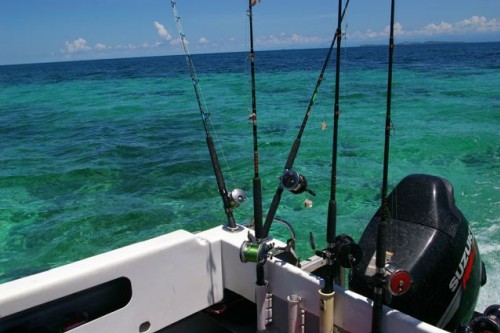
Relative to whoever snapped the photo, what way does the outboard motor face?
facing the viewer and to the left of the viewer
